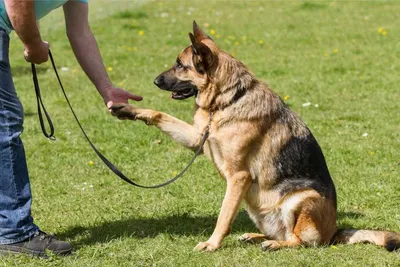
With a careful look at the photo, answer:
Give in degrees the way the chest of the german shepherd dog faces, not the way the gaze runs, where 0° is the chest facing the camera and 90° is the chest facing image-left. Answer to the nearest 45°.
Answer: approximately 90°
